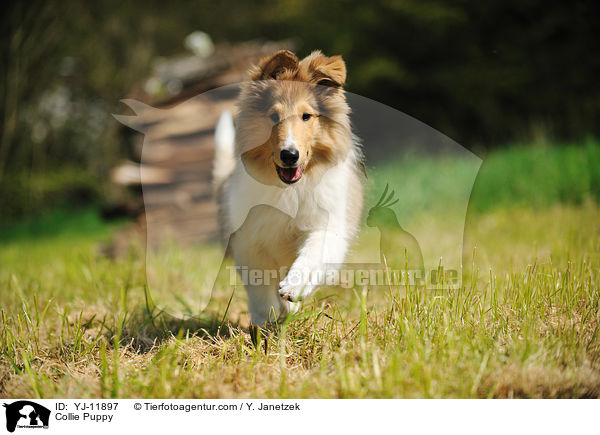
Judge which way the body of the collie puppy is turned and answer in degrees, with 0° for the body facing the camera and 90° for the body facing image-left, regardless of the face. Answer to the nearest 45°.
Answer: approximately 0°

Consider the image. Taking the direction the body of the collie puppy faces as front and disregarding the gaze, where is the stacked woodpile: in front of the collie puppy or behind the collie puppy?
behind
